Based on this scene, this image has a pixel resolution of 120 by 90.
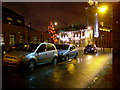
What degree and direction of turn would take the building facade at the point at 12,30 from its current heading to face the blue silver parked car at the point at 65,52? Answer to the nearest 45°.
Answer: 0° — it already faces it

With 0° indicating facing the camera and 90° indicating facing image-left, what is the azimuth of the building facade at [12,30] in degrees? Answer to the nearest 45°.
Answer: approximately 315°

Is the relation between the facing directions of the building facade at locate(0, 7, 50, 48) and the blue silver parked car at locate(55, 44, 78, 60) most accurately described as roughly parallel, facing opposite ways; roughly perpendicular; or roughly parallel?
roughly perpendicular

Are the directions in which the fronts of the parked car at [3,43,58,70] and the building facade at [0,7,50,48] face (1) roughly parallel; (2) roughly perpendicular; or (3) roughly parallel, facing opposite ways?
roughly perpendicular
